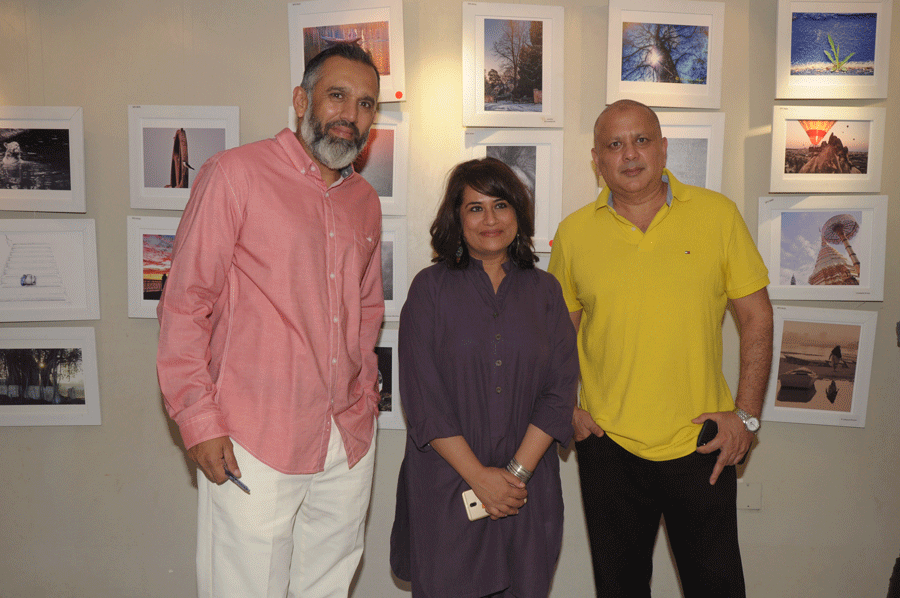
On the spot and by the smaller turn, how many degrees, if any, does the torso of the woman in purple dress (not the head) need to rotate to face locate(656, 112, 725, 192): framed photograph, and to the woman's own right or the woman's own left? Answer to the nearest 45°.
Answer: approximately 135° to the woman's own left

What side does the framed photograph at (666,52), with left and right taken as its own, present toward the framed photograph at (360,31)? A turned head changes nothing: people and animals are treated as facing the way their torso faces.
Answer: right

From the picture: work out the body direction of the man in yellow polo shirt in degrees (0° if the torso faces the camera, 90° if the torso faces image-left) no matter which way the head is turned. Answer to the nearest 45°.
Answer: approximately 0°

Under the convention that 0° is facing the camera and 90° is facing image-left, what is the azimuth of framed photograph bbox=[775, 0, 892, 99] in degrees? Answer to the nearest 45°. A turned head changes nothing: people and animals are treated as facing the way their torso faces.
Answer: approximately 0°
